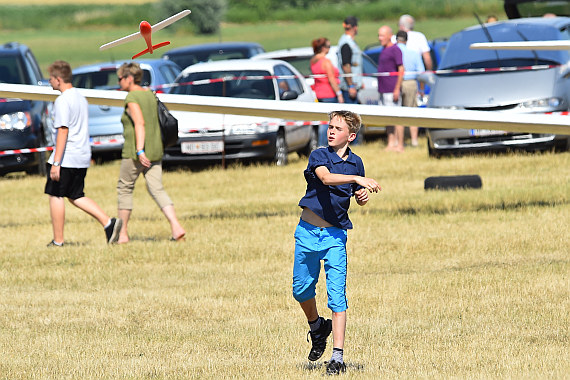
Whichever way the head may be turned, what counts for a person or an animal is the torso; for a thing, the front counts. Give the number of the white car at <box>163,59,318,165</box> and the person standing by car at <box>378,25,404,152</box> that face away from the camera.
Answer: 0

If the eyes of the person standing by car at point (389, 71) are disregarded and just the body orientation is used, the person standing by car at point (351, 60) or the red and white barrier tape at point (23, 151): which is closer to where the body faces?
the red and white barrier tape

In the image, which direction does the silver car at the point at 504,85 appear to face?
toward the camera

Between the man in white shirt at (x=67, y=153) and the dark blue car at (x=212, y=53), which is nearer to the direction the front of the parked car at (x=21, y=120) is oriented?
the man in white shirt

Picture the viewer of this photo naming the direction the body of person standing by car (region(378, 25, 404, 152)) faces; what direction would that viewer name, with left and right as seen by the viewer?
facing the viewer and to the left of the viewer
